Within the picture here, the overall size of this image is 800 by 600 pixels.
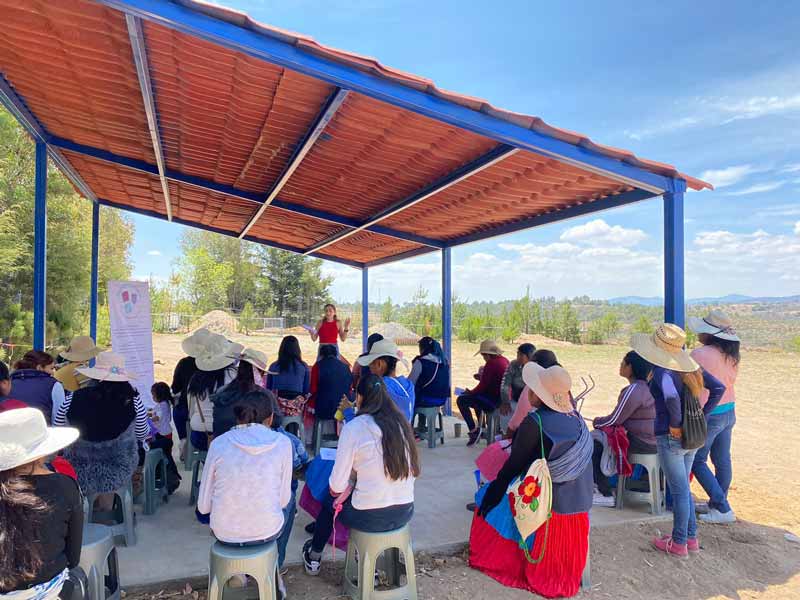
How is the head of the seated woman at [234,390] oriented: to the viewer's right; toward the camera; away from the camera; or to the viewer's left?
away from the camera

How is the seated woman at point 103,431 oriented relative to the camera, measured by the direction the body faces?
away from the camera

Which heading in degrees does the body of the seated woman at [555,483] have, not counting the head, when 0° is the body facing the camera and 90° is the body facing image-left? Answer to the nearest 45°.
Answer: approximately 135°

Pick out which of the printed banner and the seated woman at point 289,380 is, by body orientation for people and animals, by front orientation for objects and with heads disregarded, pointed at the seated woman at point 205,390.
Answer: the printed banner

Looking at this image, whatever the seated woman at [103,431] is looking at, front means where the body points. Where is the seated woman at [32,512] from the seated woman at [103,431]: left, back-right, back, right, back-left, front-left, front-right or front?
back

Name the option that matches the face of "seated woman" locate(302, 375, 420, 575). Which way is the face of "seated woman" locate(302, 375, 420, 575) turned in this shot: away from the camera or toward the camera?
away from the camera

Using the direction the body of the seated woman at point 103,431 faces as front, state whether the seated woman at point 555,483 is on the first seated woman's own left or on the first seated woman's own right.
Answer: on the first seated woman's own right

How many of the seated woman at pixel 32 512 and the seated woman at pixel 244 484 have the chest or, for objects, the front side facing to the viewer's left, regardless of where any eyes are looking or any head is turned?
0

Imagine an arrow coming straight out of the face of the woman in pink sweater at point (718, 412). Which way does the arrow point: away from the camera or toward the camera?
away from the camera

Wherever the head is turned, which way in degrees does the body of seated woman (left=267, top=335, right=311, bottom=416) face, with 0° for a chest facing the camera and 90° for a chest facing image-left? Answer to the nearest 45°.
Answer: approximately 180°

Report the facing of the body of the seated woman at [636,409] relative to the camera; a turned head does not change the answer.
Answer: to the viewer's left

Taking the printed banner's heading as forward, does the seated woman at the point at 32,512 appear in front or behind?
in front

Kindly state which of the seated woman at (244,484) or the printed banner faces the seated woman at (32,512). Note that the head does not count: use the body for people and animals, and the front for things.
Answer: the printed banner

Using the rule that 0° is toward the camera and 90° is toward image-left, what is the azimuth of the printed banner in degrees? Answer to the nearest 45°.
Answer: approximately 0°

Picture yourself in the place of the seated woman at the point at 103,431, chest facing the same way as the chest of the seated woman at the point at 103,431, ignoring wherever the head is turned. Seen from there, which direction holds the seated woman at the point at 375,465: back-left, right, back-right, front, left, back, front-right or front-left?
back-right

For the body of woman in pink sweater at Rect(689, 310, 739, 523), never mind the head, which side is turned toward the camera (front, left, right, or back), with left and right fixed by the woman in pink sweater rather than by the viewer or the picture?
left
